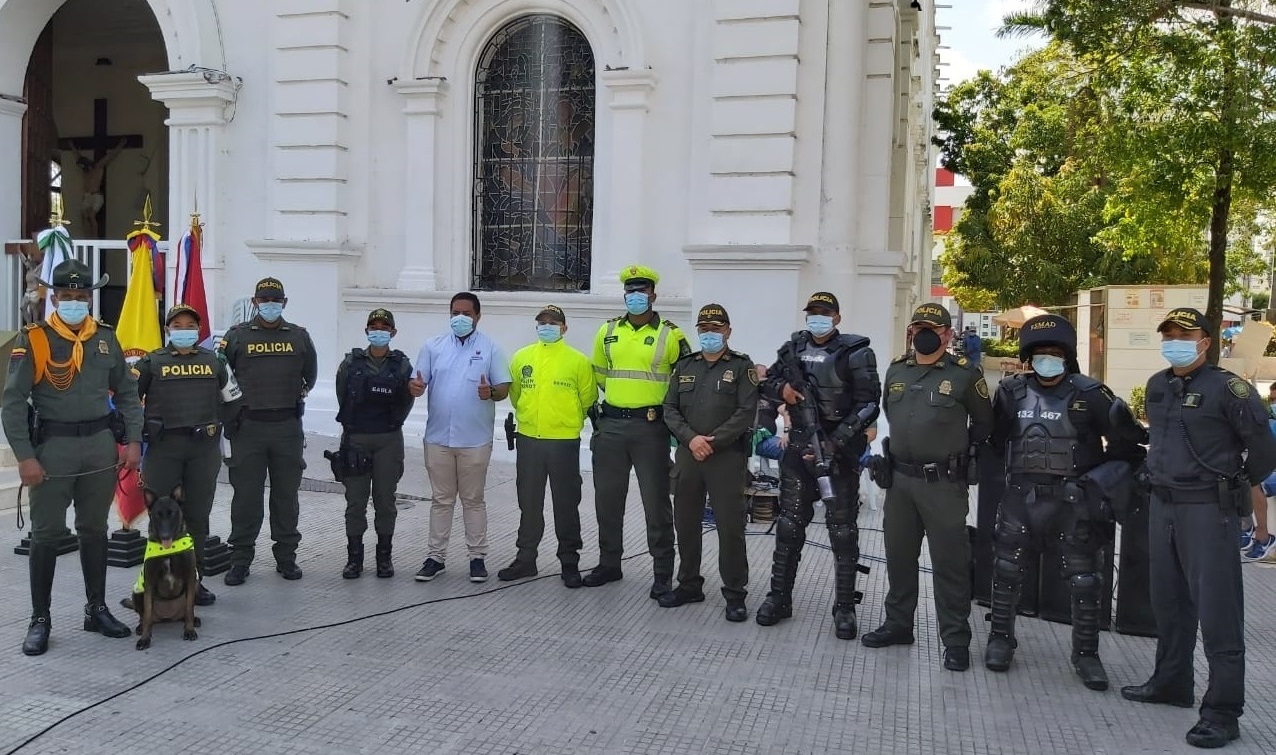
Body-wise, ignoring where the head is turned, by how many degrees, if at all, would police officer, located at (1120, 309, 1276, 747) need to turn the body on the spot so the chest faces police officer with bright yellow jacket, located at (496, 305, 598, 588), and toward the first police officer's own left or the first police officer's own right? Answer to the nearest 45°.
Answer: approximately 45° to the first police officer's own right

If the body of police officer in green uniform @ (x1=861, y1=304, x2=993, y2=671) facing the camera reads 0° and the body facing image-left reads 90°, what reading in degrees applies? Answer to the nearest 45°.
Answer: approximately 45°

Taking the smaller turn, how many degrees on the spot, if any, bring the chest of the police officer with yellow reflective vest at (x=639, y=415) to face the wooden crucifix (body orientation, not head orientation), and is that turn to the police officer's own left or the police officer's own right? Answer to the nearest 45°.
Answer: approximately 135° to the police officer's own right

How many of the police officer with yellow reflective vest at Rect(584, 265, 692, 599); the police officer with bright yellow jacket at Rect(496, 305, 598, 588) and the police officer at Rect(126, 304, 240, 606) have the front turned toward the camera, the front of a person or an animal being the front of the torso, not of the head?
3

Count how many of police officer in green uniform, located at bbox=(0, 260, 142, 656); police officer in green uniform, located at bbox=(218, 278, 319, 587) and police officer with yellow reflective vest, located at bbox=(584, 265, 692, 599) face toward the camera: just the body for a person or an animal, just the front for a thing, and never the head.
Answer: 3

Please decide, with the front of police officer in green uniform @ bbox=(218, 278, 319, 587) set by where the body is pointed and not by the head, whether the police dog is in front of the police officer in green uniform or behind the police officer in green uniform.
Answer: in front

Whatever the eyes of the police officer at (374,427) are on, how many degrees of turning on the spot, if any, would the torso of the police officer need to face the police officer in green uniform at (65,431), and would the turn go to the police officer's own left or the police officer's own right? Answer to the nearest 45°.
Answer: approximately 45° to the police officer's own right

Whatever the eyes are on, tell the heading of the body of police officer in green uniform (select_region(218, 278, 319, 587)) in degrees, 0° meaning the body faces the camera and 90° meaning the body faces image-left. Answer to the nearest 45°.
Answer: approximately 0°

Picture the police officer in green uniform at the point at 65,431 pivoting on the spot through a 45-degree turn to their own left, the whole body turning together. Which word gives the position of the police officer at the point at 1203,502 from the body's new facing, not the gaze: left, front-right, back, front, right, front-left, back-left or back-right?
front

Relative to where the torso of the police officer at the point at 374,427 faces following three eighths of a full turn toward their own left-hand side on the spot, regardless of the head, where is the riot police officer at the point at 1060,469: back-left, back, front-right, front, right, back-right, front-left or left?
right

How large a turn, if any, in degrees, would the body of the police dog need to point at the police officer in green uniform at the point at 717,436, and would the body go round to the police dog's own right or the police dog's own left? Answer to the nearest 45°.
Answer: approximately 90° to the police dog's own left

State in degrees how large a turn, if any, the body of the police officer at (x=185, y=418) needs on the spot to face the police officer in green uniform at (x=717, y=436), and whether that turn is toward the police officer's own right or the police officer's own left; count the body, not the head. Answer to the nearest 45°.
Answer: approximately 90° to the police officer's own left

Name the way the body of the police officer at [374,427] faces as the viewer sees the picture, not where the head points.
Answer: toward the camera

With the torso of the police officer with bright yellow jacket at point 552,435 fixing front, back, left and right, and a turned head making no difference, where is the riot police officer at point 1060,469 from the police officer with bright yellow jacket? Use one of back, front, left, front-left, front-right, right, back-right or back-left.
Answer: front-left
